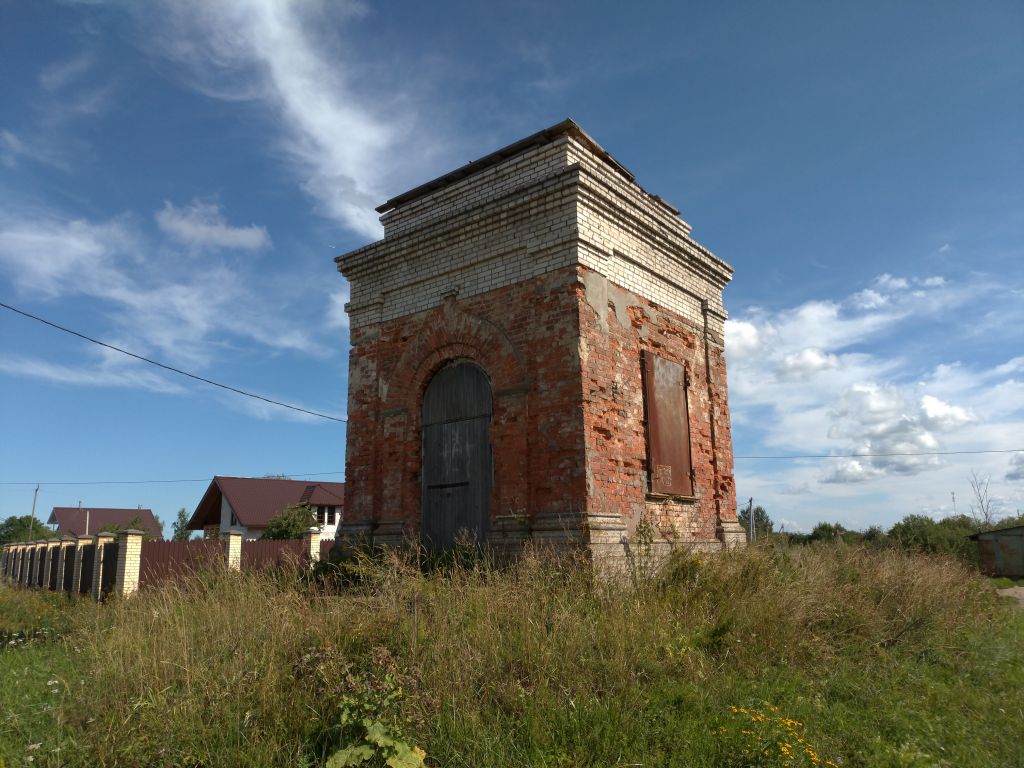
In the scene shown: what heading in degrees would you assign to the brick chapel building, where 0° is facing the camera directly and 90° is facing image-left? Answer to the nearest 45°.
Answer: approximately 45°

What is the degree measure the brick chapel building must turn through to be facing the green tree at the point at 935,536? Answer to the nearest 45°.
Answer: approximately 180°

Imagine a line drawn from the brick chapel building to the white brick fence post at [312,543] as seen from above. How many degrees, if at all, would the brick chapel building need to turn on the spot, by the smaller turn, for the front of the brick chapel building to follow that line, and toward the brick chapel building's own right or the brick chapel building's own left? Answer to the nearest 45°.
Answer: approximately 90° to the brick chapel building's own right

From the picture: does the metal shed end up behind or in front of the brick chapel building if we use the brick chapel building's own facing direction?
behind

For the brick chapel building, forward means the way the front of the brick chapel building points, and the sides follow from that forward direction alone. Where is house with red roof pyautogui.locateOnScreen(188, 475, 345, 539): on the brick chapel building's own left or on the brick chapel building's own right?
on the brick chapel building's own right

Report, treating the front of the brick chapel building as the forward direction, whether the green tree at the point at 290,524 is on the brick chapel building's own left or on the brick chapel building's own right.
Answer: on the brick chapel building's own right
